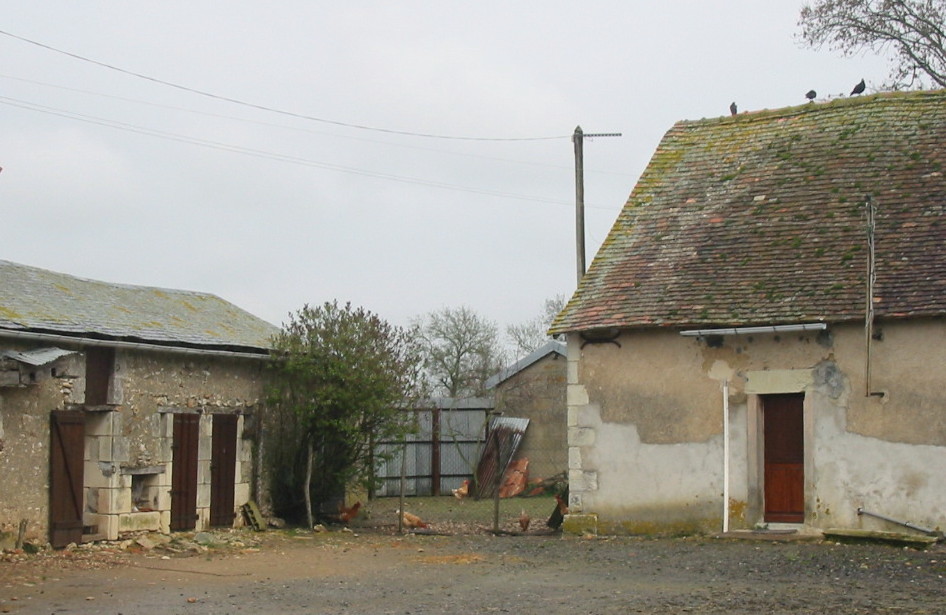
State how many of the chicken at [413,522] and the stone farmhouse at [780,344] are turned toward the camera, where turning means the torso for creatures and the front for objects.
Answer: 1

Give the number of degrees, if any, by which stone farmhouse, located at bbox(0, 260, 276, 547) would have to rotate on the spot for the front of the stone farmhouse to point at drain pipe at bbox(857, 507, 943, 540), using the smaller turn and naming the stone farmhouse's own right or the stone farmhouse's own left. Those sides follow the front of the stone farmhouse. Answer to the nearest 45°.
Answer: approximately 45° to the stone farmhouse's own left

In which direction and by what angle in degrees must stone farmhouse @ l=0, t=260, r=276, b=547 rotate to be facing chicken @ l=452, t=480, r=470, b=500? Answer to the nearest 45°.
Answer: approximately 90° to its left

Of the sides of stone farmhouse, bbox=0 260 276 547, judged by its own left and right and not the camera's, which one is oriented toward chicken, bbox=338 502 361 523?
left

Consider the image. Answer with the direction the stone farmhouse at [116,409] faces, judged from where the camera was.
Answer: facing the viewer and to the right of the viewer

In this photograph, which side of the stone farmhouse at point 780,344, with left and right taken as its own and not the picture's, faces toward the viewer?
front

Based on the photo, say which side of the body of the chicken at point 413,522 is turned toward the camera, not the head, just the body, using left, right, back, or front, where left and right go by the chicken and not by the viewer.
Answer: right

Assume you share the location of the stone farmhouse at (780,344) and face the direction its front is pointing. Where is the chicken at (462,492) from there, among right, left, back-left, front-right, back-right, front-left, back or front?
back-right

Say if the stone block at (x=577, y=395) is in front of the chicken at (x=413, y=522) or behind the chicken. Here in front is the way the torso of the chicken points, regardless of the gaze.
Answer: in front

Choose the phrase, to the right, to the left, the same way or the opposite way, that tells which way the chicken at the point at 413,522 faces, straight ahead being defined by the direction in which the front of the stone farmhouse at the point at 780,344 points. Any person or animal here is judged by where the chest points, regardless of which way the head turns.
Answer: to the left

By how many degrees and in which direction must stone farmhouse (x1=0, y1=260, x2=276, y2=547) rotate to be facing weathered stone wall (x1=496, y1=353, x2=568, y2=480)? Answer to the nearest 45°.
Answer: approximately 90° to its left

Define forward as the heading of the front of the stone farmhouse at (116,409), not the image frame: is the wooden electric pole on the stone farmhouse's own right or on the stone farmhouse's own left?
on the stone farmhouse's own left
